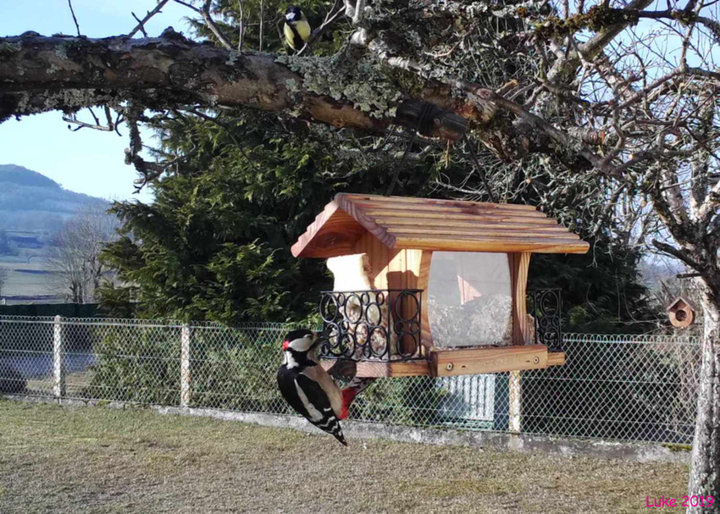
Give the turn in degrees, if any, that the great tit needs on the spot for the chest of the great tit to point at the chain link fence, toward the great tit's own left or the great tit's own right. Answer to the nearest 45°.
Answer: approximately 135° to the great tit's own right

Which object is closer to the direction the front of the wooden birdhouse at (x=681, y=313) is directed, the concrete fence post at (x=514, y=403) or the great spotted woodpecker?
the great spotted woodpecker

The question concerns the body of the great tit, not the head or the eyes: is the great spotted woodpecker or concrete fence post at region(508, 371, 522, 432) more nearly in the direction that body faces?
the great spotted woodpecker

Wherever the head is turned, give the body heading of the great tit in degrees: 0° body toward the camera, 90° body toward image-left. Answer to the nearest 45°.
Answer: approximately 45°

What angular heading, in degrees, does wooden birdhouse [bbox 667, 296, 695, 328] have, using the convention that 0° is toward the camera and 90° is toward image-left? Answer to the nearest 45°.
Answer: approximately 0°

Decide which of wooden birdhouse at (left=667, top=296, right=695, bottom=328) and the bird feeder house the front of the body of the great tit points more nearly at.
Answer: the bird feeder house

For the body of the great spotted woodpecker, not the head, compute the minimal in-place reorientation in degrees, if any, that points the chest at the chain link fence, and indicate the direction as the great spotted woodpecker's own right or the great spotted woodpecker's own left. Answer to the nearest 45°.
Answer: approximately 90° to the great spotted woodpecker's own left

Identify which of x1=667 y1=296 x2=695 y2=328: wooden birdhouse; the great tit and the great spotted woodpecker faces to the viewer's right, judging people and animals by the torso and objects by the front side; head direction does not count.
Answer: the great spotted woodpecker

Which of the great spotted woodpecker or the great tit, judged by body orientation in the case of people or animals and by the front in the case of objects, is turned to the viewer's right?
the great spotted woodpecker
